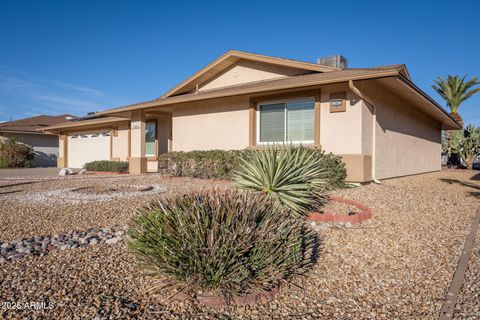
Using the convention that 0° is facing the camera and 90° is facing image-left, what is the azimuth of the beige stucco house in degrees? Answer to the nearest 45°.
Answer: approximately 45°

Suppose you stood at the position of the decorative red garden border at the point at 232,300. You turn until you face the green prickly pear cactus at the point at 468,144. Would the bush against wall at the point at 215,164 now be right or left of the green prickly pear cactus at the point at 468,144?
left

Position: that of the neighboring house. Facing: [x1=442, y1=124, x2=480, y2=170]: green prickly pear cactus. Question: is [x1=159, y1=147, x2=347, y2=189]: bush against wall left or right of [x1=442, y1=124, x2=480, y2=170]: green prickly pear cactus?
right

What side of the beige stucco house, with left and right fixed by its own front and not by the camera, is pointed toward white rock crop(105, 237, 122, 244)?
front

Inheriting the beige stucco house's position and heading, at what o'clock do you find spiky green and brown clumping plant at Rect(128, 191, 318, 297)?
The spiky green and brown clumping plant is roughly at 11 o'clock from the beige stucco house.

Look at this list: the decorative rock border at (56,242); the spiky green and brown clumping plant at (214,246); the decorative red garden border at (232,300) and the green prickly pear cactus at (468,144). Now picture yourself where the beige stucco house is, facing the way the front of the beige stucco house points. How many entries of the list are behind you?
1

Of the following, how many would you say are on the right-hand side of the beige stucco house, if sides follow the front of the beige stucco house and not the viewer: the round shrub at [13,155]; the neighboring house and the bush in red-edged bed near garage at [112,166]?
3

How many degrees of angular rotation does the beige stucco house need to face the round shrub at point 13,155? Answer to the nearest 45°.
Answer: approximately 90° to its right

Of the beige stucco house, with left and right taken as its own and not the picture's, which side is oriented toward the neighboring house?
right

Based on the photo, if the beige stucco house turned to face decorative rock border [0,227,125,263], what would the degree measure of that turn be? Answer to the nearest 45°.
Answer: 0° — it already faces it

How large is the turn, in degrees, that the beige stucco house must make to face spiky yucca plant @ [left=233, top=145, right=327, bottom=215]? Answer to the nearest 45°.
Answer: approximately 45° to its left

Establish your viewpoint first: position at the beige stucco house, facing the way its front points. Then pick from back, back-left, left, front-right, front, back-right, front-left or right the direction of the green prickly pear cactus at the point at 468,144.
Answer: back
